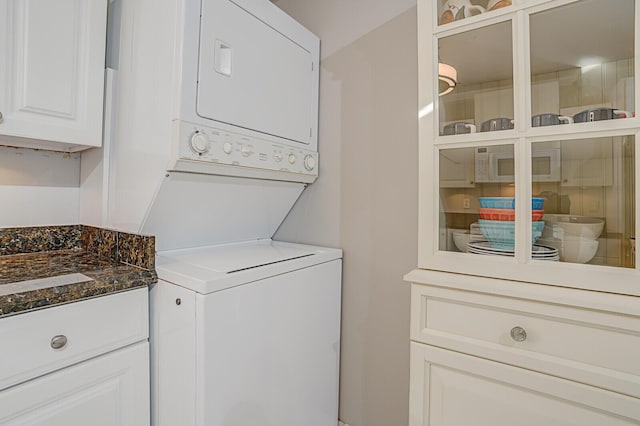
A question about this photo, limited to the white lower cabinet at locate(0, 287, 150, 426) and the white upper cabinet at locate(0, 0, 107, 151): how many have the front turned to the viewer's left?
0

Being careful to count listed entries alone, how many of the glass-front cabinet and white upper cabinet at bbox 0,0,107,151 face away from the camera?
0

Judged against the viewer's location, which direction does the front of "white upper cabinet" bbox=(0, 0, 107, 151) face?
facing the viewer and to the right of the viewer

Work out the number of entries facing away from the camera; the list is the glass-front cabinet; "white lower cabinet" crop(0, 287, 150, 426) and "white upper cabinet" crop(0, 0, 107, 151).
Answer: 0

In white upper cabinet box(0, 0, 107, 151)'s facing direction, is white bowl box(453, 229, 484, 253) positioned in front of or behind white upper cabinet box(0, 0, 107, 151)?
in front

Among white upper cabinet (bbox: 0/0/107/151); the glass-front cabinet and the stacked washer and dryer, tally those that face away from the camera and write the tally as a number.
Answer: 0
